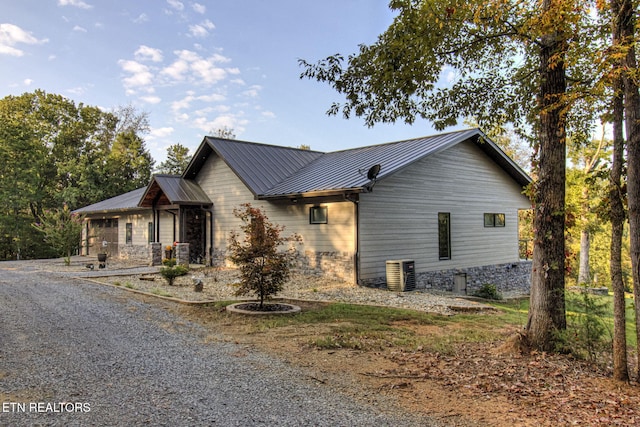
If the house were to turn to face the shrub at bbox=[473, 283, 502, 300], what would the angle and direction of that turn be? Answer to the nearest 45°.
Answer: approximately 135° to its left

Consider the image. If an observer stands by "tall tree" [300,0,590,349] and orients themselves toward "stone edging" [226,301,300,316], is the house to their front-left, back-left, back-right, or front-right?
front-right

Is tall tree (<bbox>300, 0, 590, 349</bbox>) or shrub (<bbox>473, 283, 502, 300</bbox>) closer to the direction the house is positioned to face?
the tall tree

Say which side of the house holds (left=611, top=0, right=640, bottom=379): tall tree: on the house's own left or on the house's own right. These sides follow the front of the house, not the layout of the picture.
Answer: on the house's own left

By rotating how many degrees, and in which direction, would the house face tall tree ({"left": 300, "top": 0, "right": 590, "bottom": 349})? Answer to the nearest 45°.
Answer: approximately 45° to its left

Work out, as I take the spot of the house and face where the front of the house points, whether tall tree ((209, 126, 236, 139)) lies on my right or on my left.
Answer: on my right

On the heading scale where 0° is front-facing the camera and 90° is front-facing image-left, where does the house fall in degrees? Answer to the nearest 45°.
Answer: approximately 45°

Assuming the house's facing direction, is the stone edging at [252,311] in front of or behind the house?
in front
